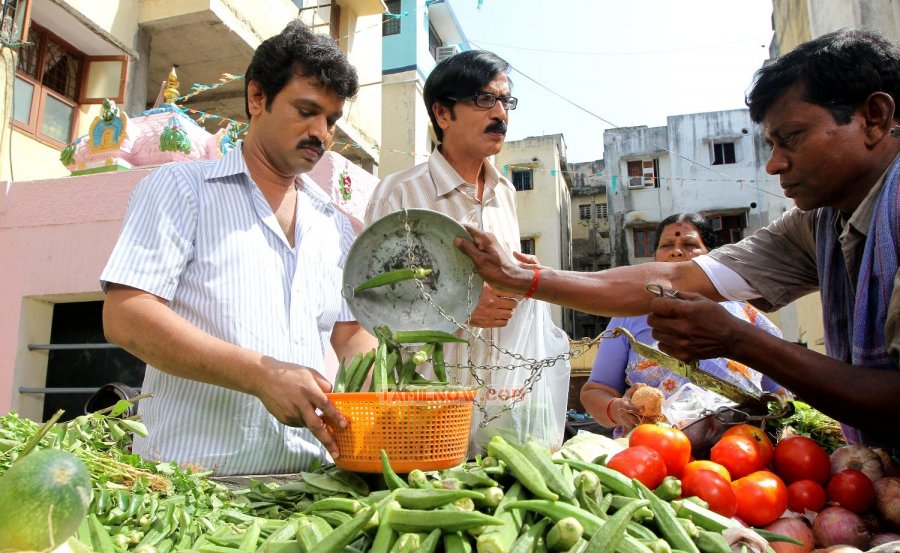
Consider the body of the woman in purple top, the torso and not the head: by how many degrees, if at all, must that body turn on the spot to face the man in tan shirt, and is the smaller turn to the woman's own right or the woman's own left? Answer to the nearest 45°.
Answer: approximately 45° to the woman's own left

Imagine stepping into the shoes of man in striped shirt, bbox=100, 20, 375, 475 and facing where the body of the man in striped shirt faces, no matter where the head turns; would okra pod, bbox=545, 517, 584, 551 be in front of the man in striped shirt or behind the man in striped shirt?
in front

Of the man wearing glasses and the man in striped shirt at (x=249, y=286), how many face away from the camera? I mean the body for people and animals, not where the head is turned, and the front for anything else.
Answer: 0

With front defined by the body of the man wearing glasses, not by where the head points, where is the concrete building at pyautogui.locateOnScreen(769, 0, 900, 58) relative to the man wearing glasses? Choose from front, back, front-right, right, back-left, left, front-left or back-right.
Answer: left

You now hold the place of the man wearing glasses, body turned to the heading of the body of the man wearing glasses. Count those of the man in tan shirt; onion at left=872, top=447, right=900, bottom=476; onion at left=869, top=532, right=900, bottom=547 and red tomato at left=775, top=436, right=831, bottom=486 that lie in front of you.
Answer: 4

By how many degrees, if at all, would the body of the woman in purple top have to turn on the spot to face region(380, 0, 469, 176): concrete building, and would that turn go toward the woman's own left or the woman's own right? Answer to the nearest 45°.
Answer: approximately 135° to the woman's own right

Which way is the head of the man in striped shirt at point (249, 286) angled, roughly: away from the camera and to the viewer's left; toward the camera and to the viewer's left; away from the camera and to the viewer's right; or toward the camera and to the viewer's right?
toward the camera and to the viewer's right

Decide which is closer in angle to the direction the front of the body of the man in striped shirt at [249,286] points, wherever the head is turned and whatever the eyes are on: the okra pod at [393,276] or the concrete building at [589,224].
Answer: the okra pod

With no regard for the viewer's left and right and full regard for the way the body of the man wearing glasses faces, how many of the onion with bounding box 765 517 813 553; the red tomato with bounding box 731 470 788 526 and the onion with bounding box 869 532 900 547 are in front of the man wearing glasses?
3

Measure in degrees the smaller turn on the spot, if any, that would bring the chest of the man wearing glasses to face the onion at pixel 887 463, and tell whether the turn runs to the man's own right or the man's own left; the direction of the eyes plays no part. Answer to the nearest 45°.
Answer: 0° — they already face it

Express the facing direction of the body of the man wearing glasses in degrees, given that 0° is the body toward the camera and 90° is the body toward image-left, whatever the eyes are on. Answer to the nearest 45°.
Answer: approximately 315°

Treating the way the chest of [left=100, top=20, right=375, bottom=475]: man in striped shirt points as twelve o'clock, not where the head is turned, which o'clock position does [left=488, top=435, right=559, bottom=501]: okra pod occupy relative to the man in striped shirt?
The okra pod is roughly at 12 o'clock from the man in striped shirt.
